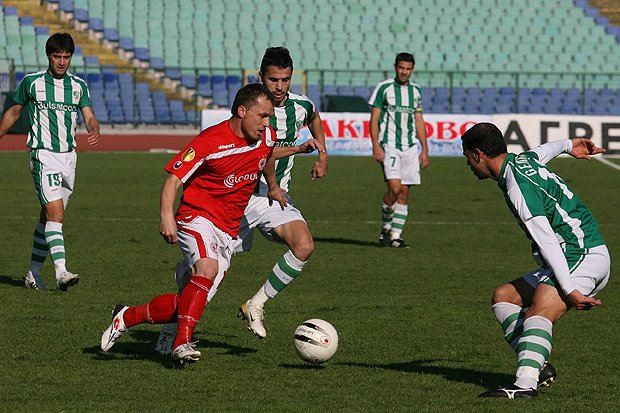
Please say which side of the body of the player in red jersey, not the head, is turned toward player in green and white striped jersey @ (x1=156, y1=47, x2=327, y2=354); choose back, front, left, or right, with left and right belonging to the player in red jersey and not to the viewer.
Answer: left

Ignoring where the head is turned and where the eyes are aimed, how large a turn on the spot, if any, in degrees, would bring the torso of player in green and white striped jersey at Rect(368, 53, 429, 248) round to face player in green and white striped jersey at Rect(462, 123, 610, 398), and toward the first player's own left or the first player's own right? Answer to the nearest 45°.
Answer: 0° — they already face them

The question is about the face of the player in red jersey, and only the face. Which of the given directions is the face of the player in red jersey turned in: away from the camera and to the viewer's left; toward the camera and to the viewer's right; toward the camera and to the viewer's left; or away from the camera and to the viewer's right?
toward the camera and to the viewer's right

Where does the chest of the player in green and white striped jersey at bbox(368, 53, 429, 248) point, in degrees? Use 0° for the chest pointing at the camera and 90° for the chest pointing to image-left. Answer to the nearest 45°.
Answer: approximately 0°

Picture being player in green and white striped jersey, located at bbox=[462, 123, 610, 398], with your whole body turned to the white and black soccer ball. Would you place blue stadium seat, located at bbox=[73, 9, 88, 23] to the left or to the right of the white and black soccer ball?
right

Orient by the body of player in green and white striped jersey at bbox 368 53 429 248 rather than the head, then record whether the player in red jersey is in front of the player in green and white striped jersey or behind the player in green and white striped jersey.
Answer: in front

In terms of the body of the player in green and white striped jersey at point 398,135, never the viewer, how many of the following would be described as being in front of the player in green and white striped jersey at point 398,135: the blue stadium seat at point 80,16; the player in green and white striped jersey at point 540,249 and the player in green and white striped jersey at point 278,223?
2

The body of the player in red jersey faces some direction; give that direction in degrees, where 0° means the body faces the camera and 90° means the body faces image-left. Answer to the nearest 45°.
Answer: approximately 315°

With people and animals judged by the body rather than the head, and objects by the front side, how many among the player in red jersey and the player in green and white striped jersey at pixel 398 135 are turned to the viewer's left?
0

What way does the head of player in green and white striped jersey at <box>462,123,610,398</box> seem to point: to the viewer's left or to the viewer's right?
to the viewer's left

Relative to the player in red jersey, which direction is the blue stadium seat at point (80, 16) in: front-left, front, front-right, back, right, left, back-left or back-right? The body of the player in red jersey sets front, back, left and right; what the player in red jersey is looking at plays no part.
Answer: back-left

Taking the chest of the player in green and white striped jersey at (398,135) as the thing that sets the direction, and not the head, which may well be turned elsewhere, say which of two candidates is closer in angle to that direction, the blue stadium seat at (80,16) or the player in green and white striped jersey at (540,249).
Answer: the player in green and white striped jersey

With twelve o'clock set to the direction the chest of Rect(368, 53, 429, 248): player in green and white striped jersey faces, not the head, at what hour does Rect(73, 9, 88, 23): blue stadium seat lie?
The blue stadium seat is roughly at 5 o'clock from the player in green and white striped jersey.

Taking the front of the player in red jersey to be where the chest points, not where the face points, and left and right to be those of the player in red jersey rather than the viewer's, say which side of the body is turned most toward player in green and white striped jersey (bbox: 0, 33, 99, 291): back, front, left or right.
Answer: back

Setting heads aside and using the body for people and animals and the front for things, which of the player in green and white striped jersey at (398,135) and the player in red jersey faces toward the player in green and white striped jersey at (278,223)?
the player in green and white striped jersey at (398,135)
